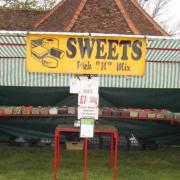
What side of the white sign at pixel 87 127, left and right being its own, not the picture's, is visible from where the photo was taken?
front

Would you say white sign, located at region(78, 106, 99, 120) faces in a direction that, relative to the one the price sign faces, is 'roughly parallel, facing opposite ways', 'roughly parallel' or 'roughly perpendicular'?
roughly parallel

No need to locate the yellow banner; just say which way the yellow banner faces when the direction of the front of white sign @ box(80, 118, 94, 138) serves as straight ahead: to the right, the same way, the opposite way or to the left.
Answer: the same way

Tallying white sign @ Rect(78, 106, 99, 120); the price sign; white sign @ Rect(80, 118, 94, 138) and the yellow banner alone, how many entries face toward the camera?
4

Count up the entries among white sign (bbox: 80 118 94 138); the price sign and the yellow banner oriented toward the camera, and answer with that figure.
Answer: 3

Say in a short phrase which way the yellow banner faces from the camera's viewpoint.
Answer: facing the viewer

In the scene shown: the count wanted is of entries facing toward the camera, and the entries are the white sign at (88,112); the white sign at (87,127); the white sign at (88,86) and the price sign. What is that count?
4

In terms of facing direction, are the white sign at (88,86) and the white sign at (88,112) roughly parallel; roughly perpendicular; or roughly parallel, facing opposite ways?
roughly parallel

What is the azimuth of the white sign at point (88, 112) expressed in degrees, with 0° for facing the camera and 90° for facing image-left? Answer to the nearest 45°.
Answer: approximately 0°
